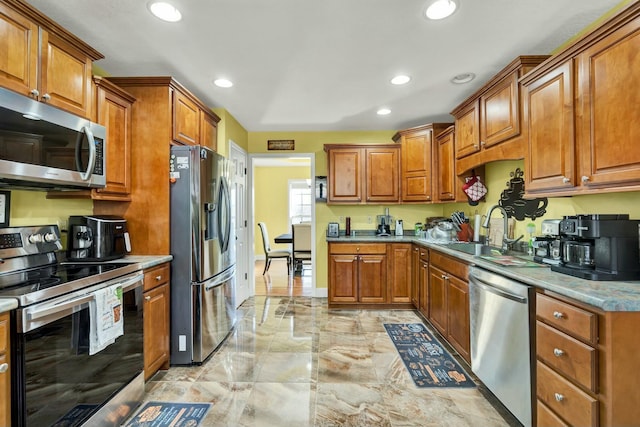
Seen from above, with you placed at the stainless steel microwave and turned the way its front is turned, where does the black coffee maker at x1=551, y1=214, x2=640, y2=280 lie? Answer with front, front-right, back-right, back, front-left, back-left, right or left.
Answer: front

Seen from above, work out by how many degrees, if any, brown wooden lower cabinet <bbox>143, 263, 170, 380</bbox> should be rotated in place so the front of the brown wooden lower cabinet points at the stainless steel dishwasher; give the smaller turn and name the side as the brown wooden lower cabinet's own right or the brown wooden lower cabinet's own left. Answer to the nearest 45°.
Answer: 0° — it already faces it

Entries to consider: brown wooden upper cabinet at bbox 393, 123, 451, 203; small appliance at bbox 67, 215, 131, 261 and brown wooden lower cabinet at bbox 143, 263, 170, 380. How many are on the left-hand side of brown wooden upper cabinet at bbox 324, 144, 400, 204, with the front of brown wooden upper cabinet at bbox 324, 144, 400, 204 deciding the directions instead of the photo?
1

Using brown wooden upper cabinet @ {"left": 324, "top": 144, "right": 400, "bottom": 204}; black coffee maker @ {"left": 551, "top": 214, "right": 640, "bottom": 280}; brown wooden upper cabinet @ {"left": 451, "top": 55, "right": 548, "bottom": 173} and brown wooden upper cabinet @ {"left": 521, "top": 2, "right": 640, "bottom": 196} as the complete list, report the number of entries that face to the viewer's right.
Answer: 0

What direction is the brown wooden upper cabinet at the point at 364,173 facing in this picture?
toward the camera

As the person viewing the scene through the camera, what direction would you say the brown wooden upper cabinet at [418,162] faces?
facing the viewer and to the left of the viewer

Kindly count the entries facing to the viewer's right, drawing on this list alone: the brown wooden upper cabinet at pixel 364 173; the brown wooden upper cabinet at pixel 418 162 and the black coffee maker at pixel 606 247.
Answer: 0

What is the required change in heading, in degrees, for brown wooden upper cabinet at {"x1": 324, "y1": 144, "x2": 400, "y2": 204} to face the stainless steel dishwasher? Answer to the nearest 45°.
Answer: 0° — it already faces it

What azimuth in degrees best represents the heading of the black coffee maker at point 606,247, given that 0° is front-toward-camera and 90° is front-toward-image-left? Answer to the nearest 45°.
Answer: approximately 45°

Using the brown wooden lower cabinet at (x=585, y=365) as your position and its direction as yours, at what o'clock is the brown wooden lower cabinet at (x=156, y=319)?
the brown wooden lower cabinet at (x=156, y=319) is roughly at 1 o'clock from the brown wooden lower cabinet at (x=585, y=365).

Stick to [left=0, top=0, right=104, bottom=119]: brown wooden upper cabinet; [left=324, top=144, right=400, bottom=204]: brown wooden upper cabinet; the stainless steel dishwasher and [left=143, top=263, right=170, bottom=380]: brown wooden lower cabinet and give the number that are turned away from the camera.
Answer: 0

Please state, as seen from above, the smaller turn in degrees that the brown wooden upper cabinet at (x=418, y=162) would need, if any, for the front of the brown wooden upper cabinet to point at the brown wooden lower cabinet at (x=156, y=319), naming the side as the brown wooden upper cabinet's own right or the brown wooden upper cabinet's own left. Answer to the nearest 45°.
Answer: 0° — it already faces it
